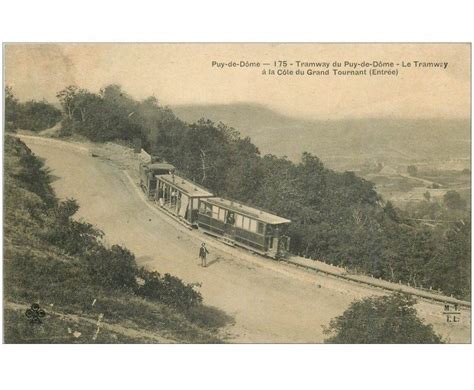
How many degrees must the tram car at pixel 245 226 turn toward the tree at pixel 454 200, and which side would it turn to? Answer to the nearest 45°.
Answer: approximately 45° to its left

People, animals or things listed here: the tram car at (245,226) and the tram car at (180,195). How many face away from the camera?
0

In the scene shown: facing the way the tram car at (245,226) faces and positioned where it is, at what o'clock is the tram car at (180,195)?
the tram car at (180,195) is roughly at 5 o'clock from the tram car at (245,226).
